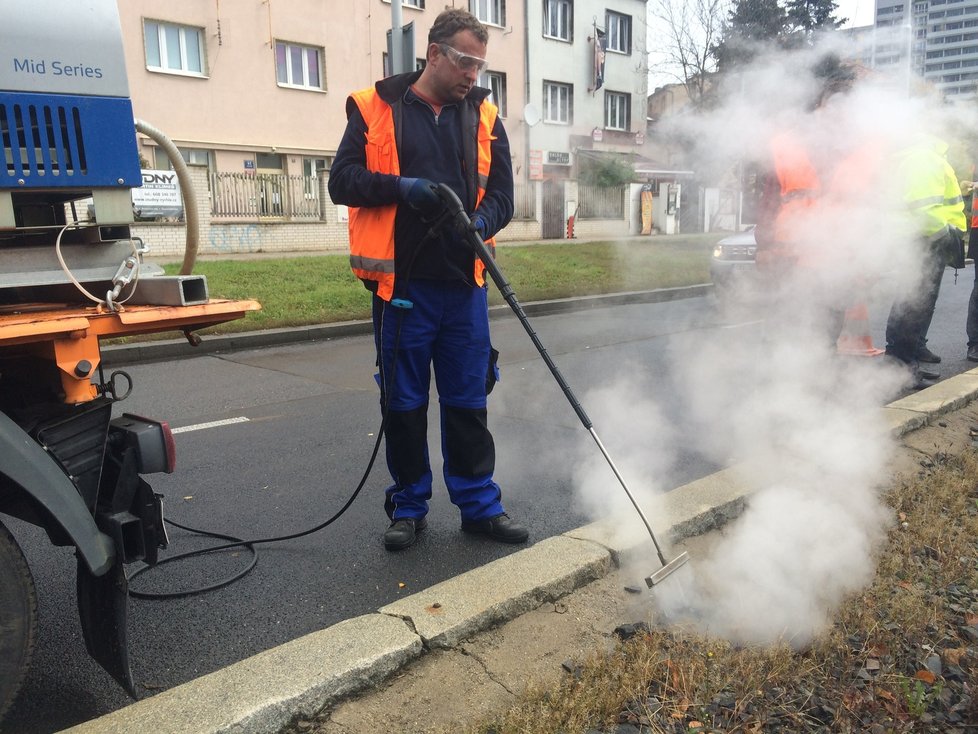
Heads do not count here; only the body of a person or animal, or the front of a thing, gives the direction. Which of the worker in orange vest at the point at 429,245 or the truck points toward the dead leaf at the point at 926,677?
the worker in orange vest

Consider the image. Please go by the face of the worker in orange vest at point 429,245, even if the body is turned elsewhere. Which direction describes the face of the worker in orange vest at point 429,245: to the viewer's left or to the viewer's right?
to the viewer's right

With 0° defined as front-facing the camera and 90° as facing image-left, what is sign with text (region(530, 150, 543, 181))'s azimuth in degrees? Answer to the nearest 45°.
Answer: approximately 0°

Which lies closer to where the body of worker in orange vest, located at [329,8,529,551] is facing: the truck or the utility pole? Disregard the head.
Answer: the truck

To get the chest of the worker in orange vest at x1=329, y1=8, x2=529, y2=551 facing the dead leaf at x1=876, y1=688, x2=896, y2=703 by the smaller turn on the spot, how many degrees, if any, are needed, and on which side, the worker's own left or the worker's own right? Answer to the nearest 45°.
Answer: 0° — they already face it

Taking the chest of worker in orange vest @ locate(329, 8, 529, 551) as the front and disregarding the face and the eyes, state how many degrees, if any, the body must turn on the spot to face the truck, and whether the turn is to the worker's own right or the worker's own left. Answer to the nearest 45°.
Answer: approximately 90° to the worker's own right
